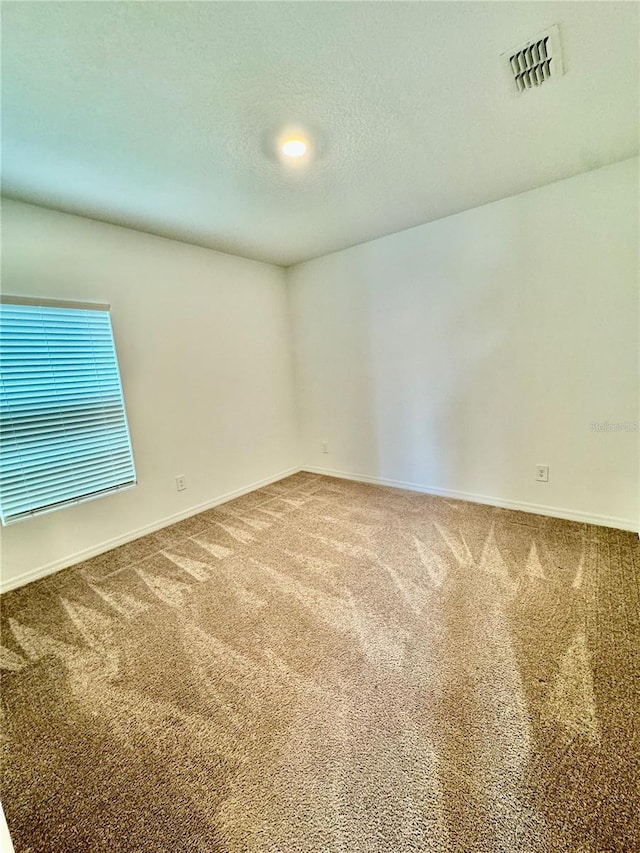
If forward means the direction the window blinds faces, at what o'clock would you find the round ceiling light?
The round ceiling light is roughly at 12 o'clock from the window blinds.
